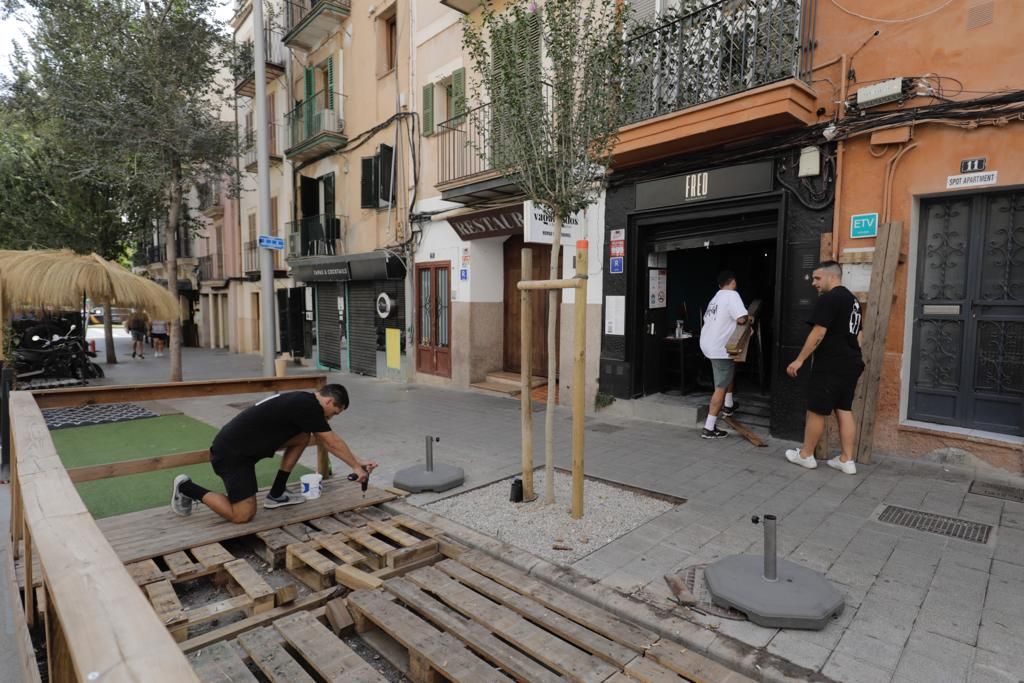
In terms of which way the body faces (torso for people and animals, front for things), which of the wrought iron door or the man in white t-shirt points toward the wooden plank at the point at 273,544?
the wrought iron door

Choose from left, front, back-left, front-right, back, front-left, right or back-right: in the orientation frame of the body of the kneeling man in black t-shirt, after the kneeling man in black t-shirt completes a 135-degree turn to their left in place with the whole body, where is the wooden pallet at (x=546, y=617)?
back

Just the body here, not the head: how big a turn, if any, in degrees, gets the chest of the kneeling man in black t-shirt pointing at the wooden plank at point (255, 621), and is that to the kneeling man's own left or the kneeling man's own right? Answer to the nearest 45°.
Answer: approximately 90° to the kneeling man's own right

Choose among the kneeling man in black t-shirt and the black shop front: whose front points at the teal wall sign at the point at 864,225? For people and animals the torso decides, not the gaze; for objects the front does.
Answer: the kneeling man in black t-shirt

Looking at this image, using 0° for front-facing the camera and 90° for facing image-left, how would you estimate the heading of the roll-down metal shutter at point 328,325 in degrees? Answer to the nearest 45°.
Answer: approximately 45°

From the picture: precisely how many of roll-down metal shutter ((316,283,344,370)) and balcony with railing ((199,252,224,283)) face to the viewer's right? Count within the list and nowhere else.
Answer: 0

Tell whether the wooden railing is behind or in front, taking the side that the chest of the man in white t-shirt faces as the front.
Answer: behind

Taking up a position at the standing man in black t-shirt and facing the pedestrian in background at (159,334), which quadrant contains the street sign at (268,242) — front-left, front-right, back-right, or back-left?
front-left

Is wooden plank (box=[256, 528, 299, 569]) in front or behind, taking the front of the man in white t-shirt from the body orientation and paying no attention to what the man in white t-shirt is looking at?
behind

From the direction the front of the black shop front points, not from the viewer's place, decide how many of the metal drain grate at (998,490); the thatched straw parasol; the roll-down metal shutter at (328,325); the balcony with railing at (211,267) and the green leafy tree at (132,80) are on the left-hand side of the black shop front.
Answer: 1

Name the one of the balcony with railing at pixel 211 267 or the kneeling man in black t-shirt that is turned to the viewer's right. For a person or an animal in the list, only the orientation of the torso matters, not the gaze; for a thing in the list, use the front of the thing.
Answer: the kneeling man in black t-shirt

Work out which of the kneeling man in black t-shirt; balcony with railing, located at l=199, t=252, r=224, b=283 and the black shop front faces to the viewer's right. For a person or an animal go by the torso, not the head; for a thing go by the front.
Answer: the kneeling man in black t-shirt

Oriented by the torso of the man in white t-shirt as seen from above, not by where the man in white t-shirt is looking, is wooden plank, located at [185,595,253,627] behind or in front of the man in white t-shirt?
behind

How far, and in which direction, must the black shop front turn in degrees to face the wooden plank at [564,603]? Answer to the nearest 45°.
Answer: approximately 45° to its left

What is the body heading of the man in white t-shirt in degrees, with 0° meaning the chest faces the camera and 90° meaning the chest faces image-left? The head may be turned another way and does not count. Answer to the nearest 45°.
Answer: approximately 225°

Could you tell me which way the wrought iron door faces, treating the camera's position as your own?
facing the viewer and to the left of the viewer

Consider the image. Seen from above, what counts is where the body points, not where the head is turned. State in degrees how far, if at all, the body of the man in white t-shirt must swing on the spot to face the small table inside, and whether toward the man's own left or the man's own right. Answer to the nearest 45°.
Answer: approximately 45° to the man's own left

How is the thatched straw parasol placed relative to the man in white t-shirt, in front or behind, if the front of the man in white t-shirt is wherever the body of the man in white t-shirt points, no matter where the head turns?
behind

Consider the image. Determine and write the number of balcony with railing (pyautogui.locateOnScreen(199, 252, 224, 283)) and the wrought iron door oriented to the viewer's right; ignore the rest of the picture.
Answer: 0

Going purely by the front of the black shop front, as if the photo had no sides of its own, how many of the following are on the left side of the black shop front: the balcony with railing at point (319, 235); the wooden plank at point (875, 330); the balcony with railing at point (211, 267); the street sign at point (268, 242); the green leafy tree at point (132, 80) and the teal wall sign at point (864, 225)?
2

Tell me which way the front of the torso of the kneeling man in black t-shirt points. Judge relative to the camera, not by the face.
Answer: to the viewer's right
